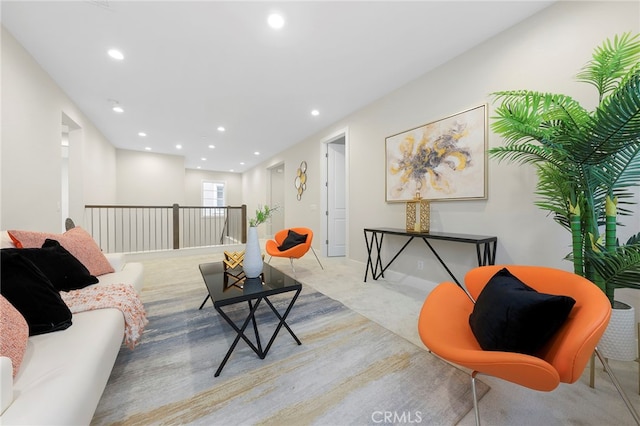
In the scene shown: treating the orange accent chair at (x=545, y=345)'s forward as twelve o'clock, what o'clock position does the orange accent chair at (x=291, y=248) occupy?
the orange accent chair at (x=291, y=248) is roughly at 2 o'clock from the orange accent chair at (x=545, y=345).

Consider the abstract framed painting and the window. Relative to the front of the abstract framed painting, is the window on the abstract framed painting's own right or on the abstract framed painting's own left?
on the abstract framed painting's own right

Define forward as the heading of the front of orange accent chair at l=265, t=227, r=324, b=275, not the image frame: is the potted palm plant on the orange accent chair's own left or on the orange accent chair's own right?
on the orange accent chair's own left

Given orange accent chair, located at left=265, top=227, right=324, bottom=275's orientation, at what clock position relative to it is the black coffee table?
The black coffee table is roughly at 11 o'clock from the orange accent chair.

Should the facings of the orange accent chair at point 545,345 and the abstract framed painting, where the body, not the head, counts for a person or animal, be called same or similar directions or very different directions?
same or similar directions

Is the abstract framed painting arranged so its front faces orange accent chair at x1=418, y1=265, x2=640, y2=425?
no

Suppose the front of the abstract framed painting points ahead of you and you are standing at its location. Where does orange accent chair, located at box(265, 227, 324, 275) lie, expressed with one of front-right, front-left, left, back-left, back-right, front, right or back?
front-right

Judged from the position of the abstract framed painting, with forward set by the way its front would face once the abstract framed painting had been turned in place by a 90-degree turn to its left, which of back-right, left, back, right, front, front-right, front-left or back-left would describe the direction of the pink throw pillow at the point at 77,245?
right

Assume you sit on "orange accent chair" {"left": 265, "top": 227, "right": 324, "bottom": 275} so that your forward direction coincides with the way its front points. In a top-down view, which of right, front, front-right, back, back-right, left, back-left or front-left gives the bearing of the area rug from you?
front-left

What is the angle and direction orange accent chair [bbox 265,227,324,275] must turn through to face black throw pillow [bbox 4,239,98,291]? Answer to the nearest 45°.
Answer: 0° — it already faces it

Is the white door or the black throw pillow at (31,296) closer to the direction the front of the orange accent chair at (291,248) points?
the black throw pillow

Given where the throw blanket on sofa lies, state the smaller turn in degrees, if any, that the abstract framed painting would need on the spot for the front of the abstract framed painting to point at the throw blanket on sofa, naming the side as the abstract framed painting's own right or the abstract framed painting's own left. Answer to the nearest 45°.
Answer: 0° — it already faces it

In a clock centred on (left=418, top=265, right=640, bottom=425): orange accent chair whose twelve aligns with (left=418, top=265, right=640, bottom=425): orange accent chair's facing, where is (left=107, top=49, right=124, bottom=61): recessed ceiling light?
The recessed ceiling light is roughly at 1 o'clock from the orange accent chair.

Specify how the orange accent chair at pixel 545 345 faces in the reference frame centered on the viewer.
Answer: facing the viewer and to the left of the viewer

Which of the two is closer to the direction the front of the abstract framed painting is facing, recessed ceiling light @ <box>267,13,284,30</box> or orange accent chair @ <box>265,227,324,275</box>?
the recessed ceiling light

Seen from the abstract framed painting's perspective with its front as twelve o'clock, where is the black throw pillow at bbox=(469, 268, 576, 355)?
The black throw pillow is roughly at 10 o'clock from the abstract framed painting.

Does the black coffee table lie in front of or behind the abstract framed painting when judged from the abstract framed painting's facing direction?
in front

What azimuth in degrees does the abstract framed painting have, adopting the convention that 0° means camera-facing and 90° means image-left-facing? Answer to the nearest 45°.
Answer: approximately 45°

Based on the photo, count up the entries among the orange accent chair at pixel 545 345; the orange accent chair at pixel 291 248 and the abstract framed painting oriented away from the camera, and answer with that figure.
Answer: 0

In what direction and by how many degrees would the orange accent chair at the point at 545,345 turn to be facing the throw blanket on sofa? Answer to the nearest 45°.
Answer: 0° — it already faces it

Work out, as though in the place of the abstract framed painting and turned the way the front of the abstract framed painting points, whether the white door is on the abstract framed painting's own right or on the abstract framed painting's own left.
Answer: on the abstract framed painting's own right
